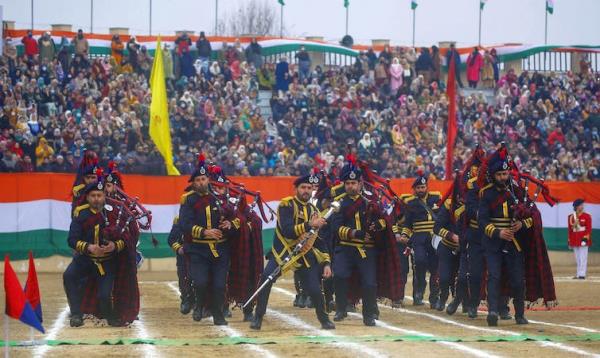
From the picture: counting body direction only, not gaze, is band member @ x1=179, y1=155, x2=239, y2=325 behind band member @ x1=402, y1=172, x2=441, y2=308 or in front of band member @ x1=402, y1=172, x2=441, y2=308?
in front

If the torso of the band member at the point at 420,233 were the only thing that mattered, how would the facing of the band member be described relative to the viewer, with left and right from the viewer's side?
facing the viewer

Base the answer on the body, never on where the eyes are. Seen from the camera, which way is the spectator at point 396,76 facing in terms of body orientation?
toward the camera

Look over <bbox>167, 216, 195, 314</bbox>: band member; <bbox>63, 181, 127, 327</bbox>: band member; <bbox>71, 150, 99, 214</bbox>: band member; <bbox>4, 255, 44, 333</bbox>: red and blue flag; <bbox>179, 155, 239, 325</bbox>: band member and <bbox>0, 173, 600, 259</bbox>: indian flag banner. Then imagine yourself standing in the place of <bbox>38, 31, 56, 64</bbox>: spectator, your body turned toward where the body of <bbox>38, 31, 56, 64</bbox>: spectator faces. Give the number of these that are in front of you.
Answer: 6

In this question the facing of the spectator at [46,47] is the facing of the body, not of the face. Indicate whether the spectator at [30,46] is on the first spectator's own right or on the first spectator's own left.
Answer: on the first spectator's own right

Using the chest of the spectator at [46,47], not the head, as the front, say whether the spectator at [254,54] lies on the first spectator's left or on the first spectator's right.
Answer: on the first spectator's left

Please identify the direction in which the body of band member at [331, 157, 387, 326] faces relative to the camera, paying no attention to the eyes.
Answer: toward the camera

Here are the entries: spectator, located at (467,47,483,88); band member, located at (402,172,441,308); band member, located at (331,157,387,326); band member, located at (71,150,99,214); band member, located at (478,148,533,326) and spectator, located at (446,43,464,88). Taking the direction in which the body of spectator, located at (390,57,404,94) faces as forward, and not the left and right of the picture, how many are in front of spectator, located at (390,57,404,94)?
4

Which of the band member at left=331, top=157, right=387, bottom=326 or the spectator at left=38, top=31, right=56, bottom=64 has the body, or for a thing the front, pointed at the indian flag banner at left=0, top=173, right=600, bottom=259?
the spectator

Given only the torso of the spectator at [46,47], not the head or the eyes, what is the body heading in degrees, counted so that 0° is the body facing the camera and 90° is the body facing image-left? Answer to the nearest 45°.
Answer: approximately 0°

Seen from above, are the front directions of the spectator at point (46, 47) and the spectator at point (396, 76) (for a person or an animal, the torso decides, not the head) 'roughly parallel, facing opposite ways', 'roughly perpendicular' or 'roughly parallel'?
roughly parallel

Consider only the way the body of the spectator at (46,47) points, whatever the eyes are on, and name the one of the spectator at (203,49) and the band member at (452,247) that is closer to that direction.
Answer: the band member

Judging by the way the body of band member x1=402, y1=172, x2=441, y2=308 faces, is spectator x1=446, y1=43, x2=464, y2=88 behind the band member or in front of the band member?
behind

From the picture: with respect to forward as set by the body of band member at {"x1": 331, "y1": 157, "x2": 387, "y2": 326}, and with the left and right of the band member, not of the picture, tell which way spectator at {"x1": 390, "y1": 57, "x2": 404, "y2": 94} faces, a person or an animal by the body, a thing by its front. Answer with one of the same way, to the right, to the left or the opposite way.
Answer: the same way

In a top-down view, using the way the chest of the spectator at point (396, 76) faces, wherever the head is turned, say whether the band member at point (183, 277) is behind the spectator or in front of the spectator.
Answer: in front

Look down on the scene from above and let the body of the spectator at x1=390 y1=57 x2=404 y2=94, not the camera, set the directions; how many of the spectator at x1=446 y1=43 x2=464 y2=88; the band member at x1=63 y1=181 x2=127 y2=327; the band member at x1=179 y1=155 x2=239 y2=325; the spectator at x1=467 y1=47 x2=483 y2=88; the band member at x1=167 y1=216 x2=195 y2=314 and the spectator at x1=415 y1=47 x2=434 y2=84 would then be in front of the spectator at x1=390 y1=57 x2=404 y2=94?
3

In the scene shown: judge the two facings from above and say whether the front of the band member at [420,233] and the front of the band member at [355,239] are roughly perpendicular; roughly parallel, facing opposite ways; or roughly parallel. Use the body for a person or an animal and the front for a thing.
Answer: roughly parallel

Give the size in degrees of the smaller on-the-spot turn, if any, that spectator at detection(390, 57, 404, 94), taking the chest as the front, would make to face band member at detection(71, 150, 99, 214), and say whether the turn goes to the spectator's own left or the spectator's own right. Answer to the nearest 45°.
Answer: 0° — they already face them

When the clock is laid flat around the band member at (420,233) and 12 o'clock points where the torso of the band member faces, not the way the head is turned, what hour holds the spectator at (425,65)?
The spectator is roughly at 6 o'clock from the band member.
